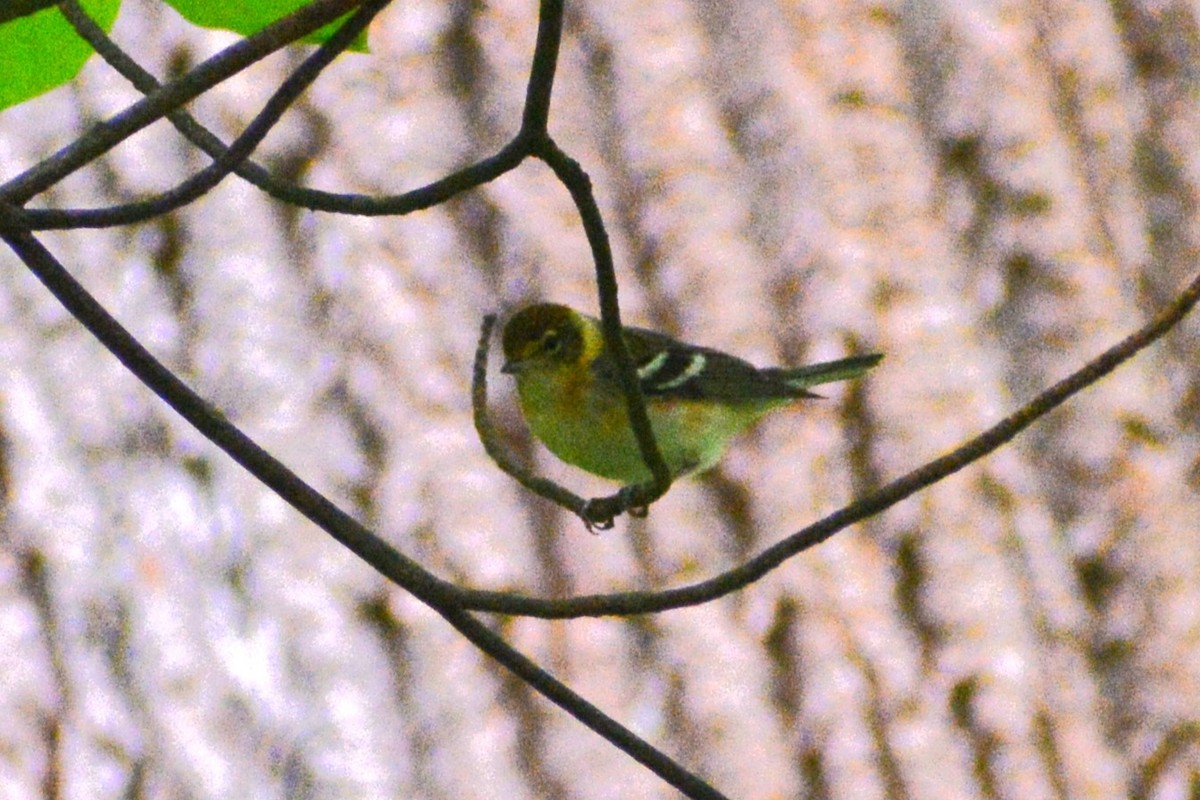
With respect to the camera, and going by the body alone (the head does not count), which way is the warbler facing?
to the viewer's left
